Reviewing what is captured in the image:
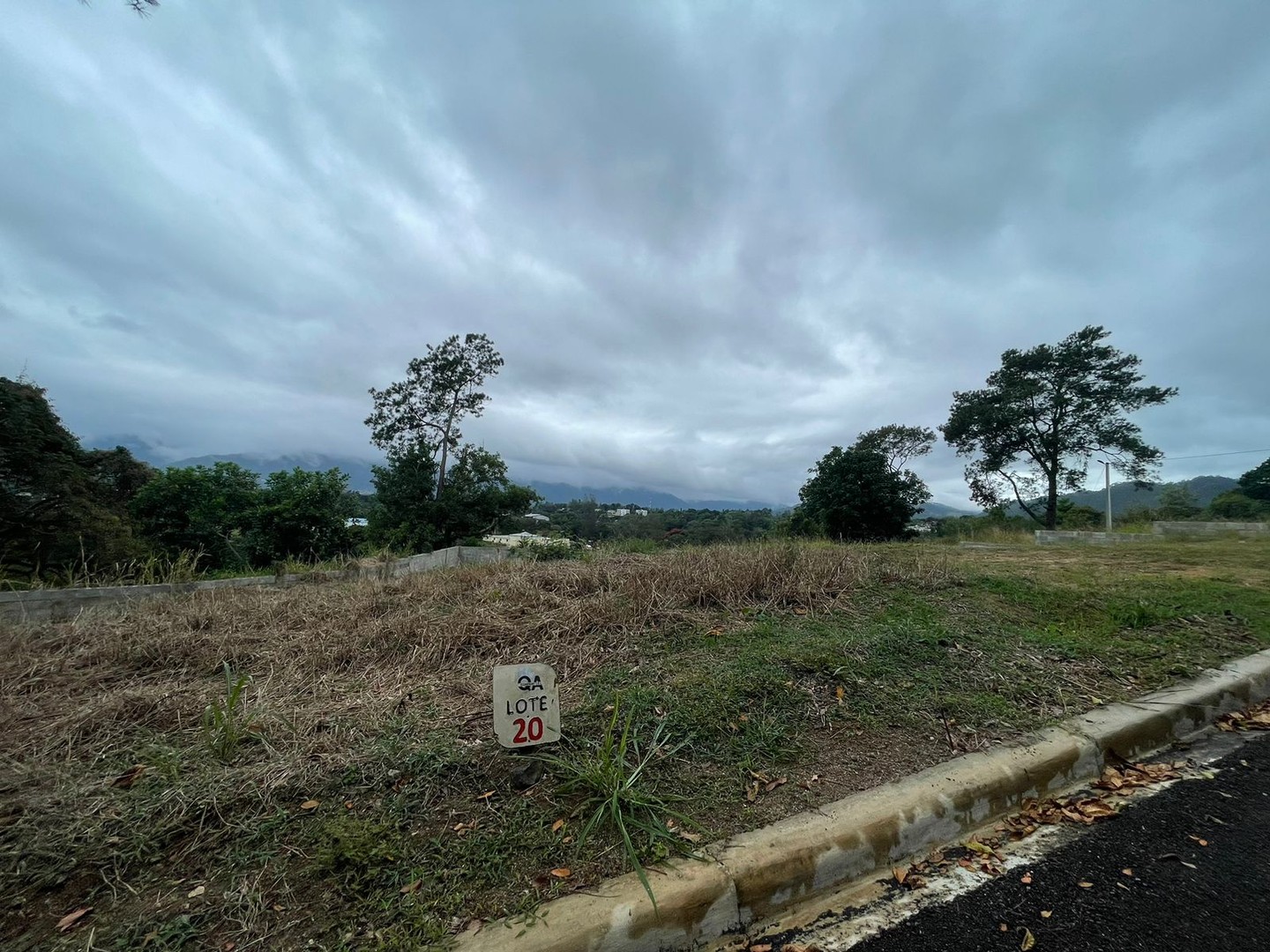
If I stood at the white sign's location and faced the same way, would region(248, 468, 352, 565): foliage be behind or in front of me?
behind

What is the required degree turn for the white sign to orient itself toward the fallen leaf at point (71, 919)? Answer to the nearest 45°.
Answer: approximately 90° to its right

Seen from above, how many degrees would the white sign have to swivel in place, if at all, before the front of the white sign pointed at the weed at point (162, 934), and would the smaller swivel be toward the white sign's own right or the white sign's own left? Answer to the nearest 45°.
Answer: approximately 45° to the white sign's own right

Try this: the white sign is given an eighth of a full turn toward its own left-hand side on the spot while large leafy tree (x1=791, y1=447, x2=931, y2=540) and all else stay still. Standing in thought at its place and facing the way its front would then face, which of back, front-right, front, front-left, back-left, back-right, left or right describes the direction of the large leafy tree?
left

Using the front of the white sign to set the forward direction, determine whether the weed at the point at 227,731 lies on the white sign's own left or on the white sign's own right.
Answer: on the white sign's own right

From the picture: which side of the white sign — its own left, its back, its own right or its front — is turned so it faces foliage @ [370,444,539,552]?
back

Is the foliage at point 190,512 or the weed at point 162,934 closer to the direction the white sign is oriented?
the weed

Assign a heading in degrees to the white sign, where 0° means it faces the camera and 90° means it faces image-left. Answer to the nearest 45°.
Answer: approximately 0°

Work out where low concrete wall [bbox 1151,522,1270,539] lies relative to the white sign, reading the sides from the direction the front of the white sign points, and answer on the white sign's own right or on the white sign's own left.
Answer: on the white sign's own left

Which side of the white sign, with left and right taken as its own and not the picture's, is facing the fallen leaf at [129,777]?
right

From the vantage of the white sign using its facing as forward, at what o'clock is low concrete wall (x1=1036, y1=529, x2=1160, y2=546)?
The low concrete wall is roughly at 8 o'clock from the white sign.

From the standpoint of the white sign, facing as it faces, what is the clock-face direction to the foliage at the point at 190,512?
The foliage is roughly at 5 o'clock from the white sign.
